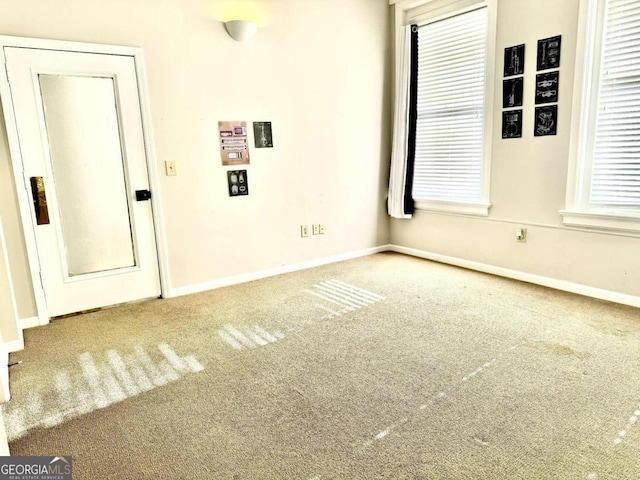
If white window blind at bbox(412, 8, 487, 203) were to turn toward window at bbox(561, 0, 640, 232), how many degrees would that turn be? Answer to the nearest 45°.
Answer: approximately 90° to its left

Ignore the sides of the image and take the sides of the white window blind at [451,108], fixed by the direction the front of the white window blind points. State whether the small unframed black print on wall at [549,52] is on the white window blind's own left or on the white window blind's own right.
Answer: on the white window blind's own left

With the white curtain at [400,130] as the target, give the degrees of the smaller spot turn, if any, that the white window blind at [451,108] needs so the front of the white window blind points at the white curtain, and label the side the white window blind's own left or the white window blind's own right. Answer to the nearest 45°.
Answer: approximately 45° to the white window blind's own right

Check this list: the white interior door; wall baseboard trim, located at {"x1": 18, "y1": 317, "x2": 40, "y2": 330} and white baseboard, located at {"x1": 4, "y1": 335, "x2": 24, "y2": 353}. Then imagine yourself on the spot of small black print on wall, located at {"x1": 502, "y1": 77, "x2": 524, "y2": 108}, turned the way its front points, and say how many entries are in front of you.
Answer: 3

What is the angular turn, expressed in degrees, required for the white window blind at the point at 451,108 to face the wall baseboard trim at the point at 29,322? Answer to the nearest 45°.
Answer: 0° — it already faces it

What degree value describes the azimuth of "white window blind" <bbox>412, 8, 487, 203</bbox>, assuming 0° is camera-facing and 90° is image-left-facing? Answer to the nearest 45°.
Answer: approximately 45°

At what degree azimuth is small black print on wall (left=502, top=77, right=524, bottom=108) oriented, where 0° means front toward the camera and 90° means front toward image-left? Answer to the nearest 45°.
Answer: approximately 45°

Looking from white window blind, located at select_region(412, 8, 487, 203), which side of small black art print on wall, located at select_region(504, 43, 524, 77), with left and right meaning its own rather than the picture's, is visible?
right

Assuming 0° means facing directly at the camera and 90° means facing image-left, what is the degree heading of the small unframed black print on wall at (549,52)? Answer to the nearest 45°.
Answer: approximately 45°

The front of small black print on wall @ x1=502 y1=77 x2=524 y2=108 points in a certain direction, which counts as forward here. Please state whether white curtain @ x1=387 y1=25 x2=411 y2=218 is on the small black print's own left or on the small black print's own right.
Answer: on the small black print's own right

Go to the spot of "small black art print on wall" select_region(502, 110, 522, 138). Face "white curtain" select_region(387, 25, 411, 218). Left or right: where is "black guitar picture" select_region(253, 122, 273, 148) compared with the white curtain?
left
